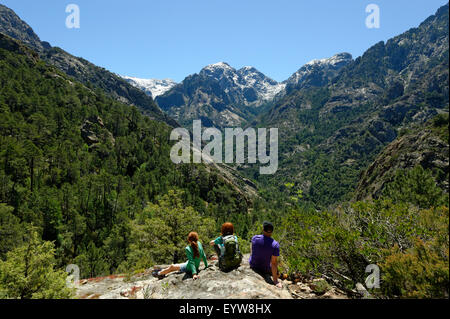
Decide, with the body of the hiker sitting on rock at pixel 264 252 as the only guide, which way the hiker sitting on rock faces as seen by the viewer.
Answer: away from the camera

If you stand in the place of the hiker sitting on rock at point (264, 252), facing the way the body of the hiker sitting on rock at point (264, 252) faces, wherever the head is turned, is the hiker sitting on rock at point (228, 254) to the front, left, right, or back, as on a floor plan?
left
